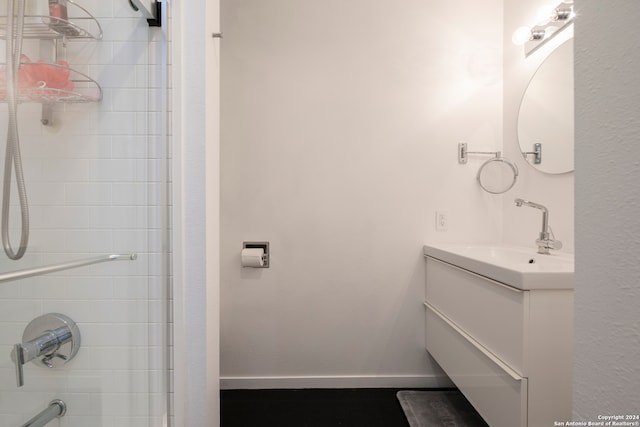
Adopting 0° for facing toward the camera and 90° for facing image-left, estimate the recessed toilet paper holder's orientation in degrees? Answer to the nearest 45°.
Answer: approximately 0°

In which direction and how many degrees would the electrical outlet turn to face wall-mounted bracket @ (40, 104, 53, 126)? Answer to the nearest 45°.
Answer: approximately 45° to its right

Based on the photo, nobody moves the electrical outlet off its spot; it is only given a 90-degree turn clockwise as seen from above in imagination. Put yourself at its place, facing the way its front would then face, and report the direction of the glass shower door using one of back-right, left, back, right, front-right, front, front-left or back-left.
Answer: front-left

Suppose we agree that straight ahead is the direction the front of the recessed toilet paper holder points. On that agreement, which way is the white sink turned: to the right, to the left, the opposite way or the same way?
to the right

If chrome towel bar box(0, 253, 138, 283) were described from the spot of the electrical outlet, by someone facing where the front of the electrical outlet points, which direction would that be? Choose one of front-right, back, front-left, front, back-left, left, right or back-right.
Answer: front-right

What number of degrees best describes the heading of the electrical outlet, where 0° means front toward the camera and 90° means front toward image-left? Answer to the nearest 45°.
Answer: approximately 0°

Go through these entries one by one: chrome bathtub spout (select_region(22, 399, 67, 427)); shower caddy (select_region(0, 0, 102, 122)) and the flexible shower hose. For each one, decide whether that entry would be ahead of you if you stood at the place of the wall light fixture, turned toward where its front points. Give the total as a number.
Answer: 3

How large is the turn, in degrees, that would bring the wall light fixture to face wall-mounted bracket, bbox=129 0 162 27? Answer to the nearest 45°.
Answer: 0° — it already faces it

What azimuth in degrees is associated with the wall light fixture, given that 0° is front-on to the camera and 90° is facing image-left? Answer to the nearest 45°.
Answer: approximately 45°

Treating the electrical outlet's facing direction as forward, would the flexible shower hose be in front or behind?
in front

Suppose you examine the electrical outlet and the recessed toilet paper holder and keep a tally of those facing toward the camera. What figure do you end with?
2
